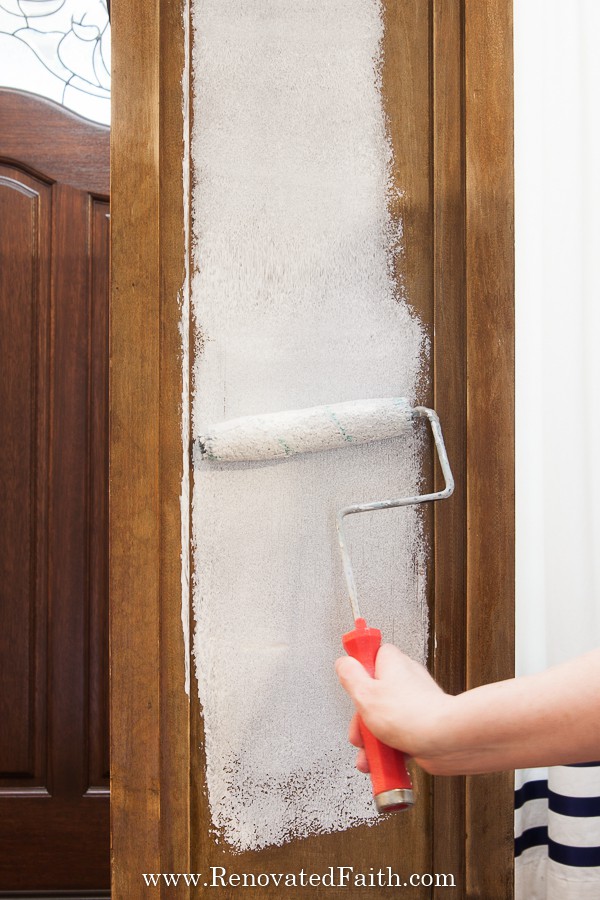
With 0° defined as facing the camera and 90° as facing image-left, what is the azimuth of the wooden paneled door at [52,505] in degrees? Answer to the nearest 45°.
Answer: approximately 0°
